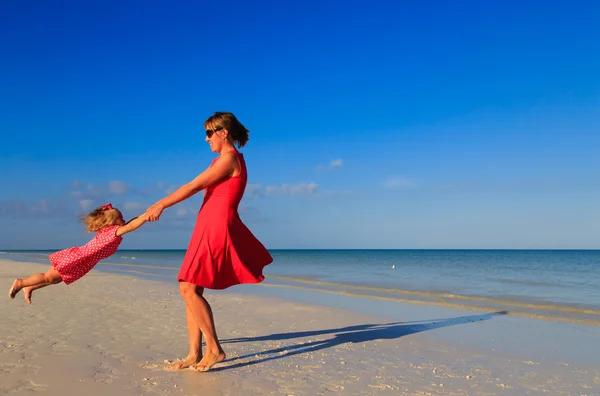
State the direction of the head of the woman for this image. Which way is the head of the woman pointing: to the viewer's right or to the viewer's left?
to the viewer's left

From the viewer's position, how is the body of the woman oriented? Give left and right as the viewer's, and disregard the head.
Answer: facing to the left of the viewer
